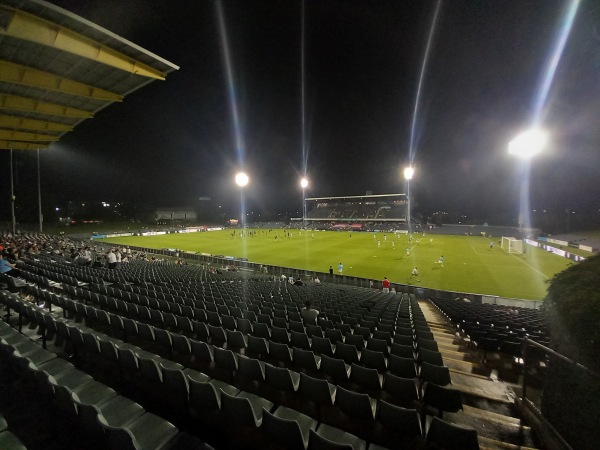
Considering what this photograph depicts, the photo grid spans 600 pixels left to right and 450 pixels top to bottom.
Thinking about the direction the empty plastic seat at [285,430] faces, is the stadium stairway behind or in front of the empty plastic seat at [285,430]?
in front

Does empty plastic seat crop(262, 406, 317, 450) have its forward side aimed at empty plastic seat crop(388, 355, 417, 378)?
yes

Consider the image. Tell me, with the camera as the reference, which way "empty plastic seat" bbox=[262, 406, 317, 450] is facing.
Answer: facing away from the viewer and to the right of the viewer

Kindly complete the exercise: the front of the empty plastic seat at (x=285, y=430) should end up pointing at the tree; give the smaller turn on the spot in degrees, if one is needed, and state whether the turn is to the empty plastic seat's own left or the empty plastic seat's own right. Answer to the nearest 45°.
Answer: approximately 45° to the empty plastic seat's own right

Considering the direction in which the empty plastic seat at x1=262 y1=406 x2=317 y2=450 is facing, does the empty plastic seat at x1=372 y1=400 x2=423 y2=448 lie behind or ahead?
ahead

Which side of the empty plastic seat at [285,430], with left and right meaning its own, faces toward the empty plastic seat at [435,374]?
front

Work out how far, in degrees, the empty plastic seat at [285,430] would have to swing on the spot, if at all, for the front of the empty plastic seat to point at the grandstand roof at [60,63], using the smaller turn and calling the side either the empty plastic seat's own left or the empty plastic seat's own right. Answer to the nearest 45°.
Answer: approximately 90° to the empty plastic seat's own left

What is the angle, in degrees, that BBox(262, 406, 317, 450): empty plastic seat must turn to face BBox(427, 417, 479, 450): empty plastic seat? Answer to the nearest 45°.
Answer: approximately 45° to its right

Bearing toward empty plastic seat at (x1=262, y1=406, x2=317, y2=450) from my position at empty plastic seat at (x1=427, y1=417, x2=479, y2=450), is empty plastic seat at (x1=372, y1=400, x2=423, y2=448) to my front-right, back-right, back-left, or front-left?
front-right

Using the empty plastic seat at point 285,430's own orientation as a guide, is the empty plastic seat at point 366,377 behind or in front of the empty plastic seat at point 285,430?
in front

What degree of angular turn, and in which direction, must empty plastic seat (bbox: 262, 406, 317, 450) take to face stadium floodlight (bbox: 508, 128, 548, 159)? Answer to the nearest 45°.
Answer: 0° — it already faces it
